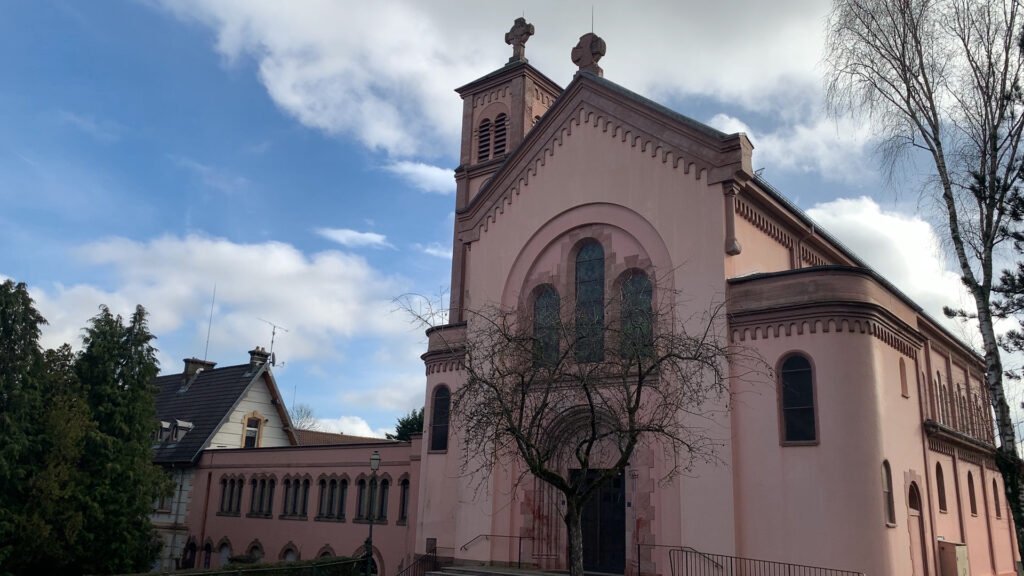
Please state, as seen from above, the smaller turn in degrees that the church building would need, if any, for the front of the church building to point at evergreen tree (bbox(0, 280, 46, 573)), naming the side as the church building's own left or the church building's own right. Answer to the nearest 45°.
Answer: approximately 45° to the church building's own right

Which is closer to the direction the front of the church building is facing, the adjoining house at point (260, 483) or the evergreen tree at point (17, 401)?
the evergreen tree

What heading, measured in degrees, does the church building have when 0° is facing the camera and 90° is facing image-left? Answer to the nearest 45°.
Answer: approximately 45°

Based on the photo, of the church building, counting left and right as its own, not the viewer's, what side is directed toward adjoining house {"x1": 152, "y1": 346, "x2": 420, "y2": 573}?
right

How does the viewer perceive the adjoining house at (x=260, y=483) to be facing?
facing the viewer and to the left of the viewer

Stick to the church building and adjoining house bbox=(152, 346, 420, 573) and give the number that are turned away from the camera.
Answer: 0

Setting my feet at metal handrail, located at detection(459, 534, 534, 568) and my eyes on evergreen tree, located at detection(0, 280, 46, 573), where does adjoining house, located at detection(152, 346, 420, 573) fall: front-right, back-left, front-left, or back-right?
front-right

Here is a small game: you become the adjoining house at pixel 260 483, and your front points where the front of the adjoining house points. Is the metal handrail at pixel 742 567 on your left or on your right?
on your left

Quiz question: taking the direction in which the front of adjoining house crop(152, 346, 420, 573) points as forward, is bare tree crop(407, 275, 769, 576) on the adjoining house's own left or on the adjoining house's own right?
on the adjoining house's own left

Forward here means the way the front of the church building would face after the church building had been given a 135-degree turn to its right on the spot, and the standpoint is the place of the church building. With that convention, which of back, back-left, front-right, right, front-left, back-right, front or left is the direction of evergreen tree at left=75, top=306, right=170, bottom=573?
left

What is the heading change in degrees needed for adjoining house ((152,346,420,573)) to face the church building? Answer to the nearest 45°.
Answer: approximately 90° to its left
